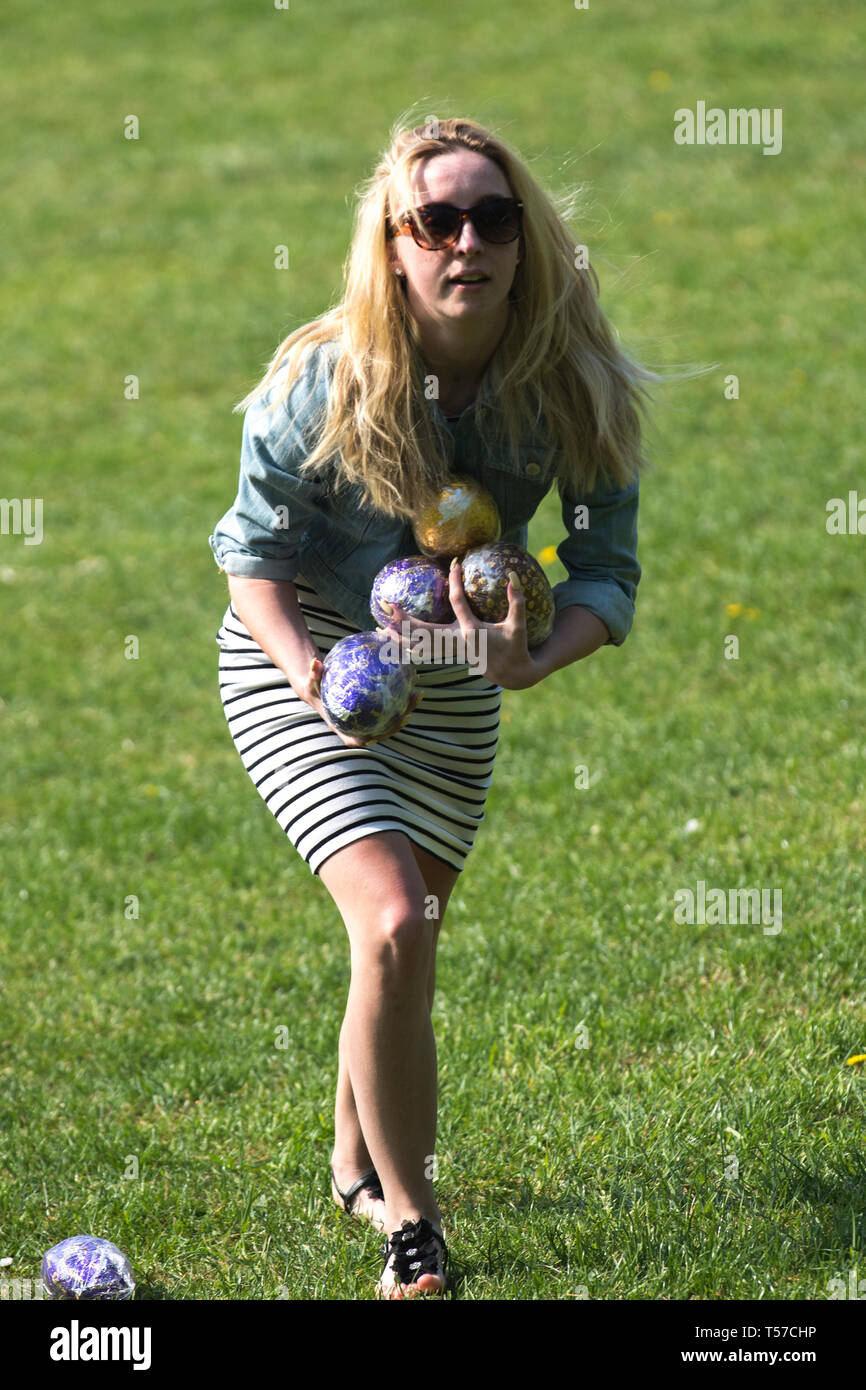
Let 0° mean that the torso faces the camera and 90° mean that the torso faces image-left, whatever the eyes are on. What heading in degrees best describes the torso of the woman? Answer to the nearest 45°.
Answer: approximately 0°
